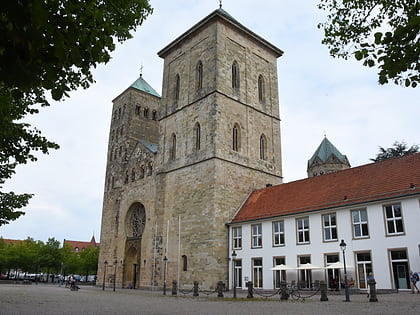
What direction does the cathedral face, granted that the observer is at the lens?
facing the viewer and to the left of the viewer

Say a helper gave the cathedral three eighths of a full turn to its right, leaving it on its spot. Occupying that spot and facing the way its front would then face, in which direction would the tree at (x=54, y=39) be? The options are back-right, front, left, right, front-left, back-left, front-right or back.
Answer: back
